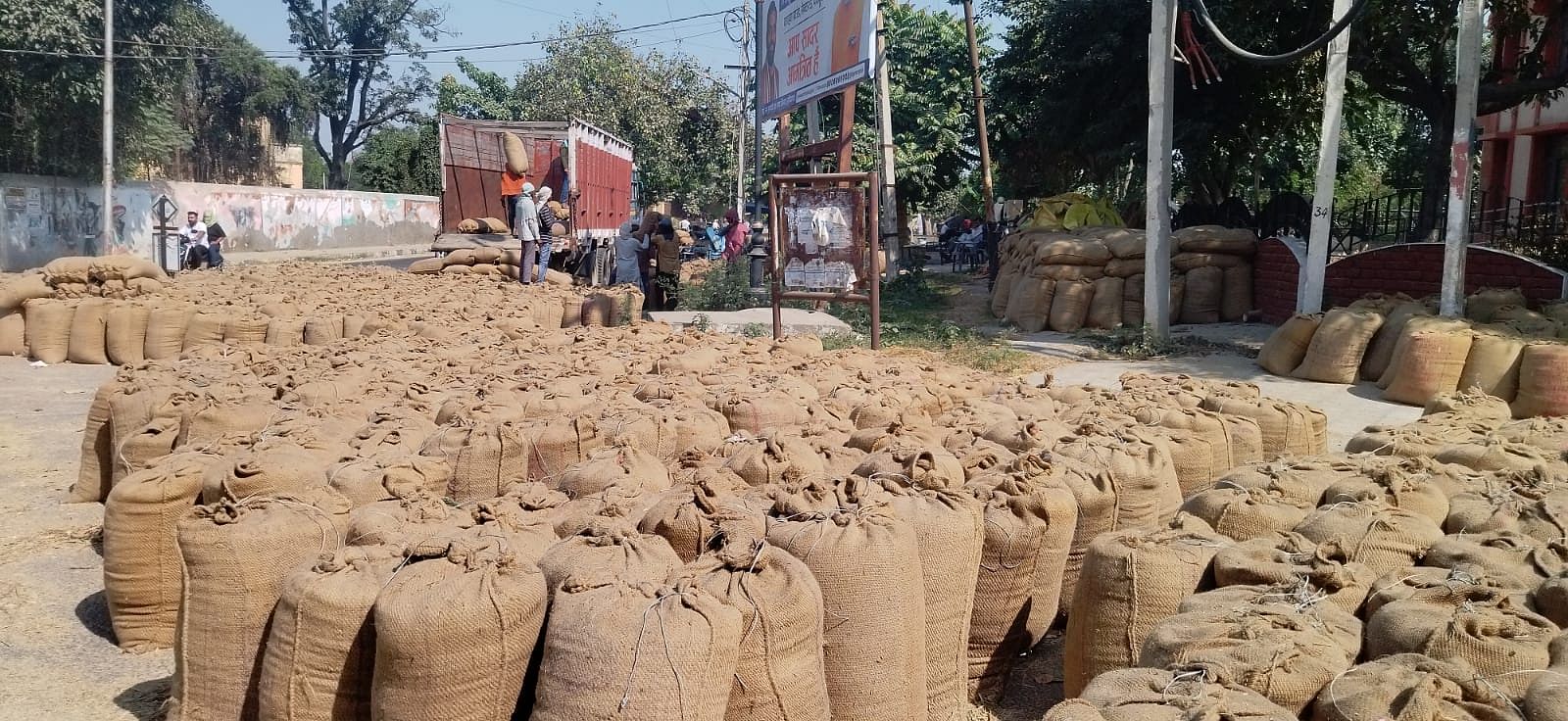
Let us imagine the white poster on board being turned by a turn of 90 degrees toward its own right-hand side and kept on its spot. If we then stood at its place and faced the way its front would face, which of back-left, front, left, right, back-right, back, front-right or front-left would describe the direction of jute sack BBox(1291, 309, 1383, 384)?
back

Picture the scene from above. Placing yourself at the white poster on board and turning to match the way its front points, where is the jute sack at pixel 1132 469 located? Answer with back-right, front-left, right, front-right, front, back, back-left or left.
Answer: front-left

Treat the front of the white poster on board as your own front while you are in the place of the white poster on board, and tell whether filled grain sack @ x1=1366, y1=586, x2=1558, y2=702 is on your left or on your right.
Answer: on your left

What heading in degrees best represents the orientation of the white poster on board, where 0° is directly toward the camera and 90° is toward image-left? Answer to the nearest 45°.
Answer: approximately 45°

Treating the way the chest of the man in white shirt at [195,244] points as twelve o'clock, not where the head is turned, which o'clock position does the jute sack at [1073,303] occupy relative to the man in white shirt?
The jute sack is roughly at 9 o'clock from the man in white shirt.

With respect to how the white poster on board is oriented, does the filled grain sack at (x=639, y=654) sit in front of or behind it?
in front

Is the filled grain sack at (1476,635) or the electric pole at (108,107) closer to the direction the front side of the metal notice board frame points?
the filled grain sack

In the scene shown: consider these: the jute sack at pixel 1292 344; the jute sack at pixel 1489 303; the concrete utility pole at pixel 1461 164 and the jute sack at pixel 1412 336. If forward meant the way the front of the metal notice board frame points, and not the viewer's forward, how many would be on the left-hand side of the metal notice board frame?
4

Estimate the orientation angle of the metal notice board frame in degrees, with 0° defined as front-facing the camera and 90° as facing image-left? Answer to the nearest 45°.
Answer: approximately 0°

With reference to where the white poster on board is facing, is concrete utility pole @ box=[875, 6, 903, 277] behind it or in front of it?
behind

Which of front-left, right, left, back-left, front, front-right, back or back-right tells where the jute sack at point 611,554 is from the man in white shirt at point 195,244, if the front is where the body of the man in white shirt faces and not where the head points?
front-left
